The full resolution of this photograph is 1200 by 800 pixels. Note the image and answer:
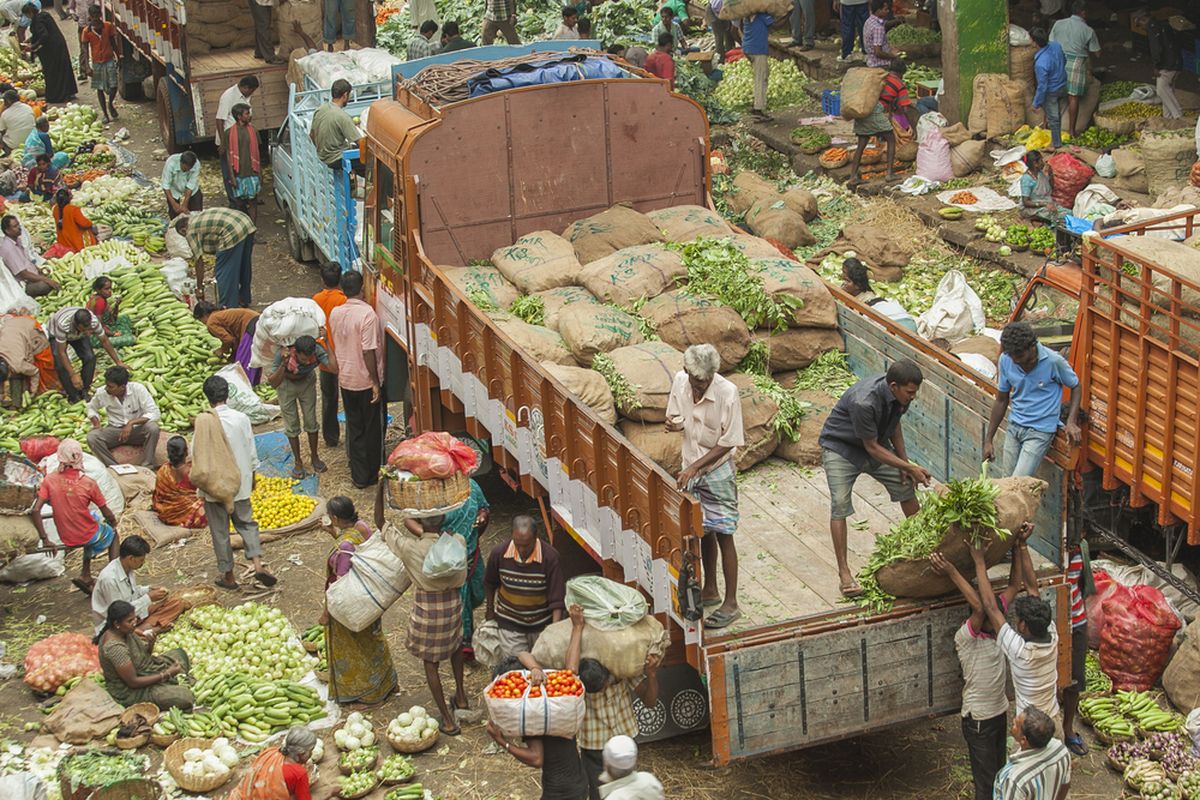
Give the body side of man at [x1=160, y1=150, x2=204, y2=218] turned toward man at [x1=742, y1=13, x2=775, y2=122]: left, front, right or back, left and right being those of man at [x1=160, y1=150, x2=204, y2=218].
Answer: left

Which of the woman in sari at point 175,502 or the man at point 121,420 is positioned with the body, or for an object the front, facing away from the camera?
the woman in sari

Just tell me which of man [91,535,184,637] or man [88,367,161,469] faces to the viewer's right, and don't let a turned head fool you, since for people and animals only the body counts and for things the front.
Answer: man [91,535,184,637]

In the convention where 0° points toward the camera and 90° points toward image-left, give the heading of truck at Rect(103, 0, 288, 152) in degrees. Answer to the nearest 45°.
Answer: approximately 135°

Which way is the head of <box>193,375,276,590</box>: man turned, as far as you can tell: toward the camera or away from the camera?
away from the camera

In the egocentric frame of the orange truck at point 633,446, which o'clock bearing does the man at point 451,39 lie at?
The man is roughly at 1 o'clock from the orange truck.

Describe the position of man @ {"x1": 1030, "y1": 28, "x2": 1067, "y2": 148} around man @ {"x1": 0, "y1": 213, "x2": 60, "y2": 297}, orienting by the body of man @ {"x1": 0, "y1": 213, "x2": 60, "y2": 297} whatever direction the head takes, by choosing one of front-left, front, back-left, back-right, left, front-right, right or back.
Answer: front

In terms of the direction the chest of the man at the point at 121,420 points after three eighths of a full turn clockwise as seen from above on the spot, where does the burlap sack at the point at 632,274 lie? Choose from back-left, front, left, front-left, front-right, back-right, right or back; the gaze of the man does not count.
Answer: back

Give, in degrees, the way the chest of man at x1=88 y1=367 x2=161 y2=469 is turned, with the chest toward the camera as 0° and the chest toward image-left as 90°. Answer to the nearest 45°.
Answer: approximately 0°

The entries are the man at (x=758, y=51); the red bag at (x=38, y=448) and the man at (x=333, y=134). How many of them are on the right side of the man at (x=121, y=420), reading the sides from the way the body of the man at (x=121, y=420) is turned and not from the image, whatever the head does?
1

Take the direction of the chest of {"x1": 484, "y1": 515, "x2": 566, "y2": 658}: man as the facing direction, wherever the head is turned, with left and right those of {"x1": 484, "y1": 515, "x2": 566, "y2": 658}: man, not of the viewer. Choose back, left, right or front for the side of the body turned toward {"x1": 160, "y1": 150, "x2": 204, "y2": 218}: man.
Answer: back

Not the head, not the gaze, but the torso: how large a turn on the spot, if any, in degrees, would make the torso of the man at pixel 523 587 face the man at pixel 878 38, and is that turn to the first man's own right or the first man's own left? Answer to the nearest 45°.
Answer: approximately 180°

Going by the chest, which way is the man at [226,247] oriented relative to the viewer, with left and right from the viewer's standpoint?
facing to the left of the viewer
